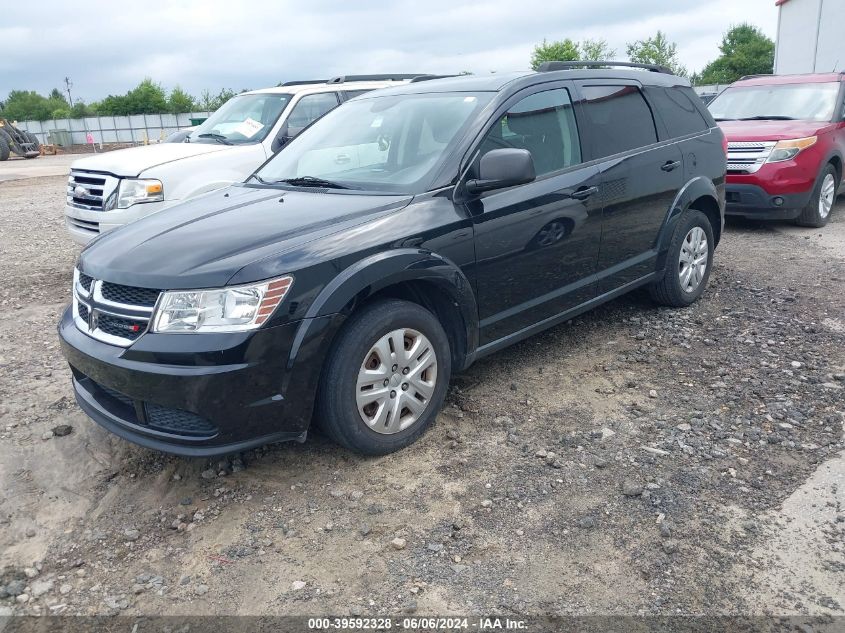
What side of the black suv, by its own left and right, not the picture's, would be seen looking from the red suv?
back

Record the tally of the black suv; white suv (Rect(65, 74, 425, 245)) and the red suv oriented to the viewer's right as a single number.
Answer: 0

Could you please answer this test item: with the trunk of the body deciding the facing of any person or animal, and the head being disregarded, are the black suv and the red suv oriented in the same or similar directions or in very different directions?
same or similar directions

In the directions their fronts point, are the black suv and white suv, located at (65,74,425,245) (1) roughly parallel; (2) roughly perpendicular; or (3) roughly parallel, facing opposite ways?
roughly parallel

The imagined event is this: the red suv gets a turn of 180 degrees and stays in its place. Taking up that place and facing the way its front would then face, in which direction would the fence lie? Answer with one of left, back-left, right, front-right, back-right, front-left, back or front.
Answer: left

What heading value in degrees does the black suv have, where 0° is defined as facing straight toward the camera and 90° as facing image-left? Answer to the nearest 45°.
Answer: approximately 45°

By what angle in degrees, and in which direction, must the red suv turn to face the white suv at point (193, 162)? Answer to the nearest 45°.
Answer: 0° — it already faces it

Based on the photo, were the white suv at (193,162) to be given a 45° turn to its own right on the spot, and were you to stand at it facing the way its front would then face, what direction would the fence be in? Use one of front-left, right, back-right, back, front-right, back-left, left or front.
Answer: right

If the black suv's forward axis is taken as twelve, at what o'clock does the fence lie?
The fence is roughly at 4 o'clock from the black suv.

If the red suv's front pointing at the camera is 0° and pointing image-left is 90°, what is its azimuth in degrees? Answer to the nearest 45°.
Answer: approximately 45°

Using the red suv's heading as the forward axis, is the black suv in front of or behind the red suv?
in front
